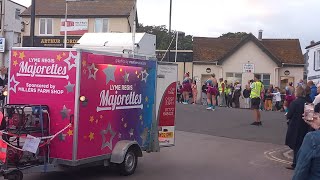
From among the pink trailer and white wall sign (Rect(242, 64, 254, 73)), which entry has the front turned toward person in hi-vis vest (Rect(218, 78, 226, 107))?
the white wall sign

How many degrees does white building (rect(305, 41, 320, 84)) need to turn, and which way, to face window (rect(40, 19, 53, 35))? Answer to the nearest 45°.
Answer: approximately 45° to its right

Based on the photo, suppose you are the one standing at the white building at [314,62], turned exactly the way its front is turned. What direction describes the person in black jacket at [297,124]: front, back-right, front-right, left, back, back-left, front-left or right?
front-left

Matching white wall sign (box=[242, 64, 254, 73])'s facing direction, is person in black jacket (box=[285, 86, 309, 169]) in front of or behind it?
in front

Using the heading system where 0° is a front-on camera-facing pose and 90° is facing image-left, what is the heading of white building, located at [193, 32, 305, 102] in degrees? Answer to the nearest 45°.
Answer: approximately 0°

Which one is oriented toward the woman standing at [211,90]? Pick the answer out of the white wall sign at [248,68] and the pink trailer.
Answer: the white wall sign

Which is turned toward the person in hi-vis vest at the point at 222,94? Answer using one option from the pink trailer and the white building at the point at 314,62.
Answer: the white building

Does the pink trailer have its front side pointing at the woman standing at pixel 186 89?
no

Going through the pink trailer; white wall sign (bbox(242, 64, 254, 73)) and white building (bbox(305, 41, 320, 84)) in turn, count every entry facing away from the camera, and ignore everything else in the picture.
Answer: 0

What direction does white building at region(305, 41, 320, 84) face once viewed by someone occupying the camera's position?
facing the viewer and to the left of the viewer

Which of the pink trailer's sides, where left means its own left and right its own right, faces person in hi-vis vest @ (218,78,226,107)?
back

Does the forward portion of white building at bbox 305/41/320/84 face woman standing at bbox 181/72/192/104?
yes

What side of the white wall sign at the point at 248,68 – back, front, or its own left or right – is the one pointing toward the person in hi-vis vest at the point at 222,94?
front

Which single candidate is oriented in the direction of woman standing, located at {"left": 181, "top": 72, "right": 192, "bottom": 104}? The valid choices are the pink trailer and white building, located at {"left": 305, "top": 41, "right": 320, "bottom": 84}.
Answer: the white building

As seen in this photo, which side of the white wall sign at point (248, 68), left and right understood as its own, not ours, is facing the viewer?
front

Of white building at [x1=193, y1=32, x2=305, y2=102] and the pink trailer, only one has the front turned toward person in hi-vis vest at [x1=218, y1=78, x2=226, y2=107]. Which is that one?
the white building

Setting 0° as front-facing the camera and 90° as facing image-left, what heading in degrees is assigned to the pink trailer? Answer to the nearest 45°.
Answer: approximately 45°
